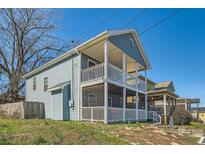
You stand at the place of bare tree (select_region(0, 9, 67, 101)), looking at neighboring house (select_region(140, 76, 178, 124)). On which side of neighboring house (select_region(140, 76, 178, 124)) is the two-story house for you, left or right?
right

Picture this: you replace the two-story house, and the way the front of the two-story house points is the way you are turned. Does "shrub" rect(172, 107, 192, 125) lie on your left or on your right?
on your left

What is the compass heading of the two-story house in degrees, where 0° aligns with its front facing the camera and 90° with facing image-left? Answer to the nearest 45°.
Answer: approximately 315°
